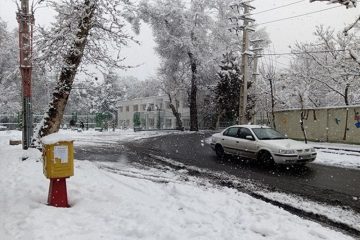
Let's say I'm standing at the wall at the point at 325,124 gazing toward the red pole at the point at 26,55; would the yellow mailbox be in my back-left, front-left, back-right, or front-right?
front-left

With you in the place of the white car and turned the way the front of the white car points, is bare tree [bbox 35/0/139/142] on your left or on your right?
on your right

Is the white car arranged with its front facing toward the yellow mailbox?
no

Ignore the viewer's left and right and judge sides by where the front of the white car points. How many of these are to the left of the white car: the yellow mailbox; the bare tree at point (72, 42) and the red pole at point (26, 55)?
0

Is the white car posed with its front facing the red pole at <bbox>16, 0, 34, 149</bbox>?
no

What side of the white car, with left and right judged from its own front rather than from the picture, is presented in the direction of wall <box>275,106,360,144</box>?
left
